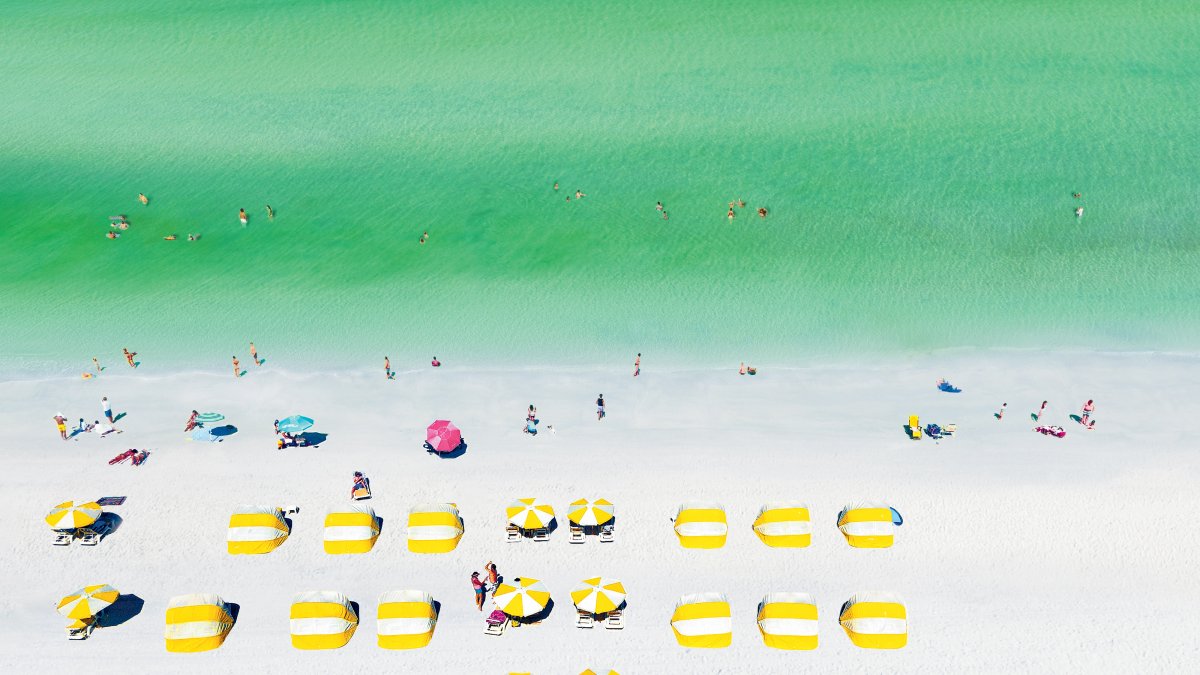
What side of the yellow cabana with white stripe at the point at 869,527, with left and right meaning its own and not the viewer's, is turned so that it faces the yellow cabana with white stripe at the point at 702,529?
left

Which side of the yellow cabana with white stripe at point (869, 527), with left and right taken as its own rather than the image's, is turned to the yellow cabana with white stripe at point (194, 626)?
left

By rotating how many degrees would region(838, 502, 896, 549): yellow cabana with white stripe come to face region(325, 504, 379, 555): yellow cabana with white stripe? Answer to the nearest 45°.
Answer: approximately 90° to its left

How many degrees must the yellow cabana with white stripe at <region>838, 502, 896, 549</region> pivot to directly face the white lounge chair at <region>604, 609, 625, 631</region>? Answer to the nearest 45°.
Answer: approximately 135° to its left

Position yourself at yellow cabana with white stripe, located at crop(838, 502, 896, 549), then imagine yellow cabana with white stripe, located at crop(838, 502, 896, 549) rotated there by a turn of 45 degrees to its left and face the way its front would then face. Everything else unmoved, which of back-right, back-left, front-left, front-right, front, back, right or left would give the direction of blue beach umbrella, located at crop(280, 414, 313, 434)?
front-left

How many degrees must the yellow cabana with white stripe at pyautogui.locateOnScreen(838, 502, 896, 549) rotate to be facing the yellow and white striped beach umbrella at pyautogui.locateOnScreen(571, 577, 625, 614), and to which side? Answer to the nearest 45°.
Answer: approximately 135° to its left

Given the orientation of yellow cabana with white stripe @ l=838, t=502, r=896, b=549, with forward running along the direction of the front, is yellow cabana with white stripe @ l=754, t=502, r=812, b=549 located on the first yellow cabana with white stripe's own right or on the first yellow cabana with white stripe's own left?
on the first yellow cabana with white stripe's own left

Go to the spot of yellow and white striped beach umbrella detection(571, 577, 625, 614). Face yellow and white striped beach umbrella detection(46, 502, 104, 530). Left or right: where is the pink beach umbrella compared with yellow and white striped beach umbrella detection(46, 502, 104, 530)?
right

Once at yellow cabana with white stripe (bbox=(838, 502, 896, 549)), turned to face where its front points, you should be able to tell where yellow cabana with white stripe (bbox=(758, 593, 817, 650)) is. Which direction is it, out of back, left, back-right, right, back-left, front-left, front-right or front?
back-left

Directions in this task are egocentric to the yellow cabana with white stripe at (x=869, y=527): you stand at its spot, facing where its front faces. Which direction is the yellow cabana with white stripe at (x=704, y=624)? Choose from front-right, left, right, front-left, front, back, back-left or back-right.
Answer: back-left

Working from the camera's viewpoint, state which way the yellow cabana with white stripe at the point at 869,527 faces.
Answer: facing away from the viewer
